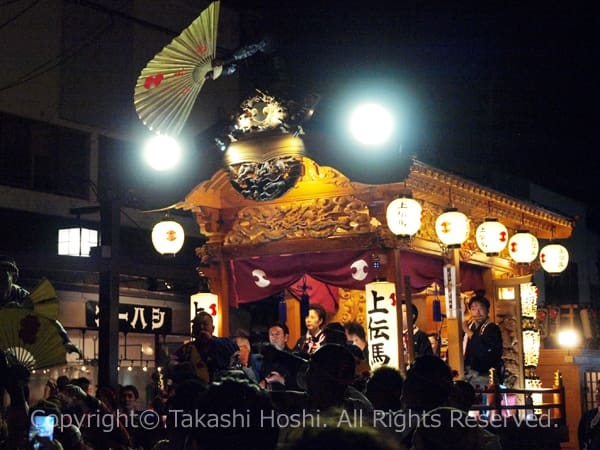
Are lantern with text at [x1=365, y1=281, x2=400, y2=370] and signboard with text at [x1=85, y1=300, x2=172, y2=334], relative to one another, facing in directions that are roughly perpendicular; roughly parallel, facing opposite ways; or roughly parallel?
roughly parallel

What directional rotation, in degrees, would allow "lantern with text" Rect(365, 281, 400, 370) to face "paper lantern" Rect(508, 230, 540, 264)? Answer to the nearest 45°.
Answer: approximately 135° to its left

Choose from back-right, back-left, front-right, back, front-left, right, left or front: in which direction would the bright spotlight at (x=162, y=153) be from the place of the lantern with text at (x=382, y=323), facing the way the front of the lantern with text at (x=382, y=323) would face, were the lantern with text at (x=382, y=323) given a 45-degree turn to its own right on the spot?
front-right

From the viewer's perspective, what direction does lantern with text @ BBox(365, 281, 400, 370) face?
toward the camera

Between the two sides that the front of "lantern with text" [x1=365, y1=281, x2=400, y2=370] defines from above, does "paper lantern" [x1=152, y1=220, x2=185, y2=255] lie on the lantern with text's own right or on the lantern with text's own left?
on the lantern with text's own right

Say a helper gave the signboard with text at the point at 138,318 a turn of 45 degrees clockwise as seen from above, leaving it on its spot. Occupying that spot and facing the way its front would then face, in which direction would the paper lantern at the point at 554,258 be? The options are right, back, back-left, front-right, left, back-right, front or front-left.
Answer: left

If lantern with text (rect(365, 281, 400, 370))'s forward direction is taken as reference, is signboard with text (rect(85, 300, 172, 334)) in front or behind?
behind

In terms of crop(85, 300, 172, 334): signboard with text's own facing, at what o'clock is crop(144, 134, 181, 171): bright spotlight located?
The bright spotlight is roughly at 12 o'clock from the signboard with text.

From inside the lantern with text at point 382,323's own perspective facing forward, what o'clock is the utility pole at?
The utility pole is roughly at 4 o'clock from the lantern with text.

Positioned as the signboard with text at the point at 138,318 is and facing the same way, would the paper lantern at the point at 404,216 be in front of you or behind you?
in front

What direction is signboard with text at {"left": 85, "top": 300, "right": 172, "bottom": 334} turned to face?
toward the camera

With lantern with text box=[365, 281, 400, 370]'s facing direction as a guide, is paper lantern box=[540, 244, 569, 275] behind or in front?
behind

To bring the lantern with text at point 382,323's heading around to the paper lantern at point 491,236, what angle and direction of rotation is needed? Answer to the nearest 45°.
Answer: approximately 135° to its left

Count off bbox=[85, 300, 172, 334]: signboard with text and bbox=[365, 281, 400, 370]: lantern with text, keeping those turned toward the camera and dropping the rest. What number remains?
2

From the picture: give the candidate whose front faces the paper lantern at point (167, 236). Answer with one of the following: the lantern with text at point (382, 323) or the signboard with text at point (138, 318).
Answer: the signboard with text at point (138, 318)
